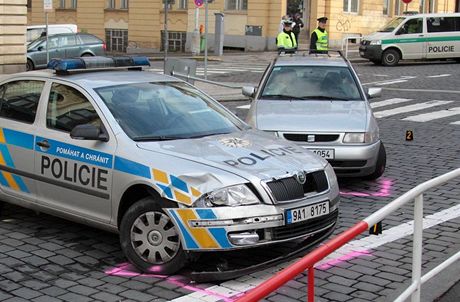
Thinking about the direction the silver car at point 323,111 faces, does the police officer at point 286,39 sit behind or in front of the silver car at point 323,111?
behind

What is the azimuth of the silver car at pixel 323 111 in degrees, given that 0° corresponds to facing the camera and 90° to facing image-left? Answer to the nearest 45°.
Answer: approximately 0°

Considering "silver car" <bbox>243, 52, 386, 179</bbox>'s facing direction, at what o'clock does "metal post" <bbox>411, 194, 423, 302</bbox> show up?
The metal post is roughly at 12 o'clock from the silver car.

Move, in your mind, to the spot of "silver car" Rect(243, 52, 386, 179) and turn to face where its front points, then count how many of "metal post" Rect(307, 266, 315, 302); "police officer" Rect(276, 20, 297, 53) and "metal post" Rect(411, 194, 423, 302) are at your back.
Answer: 1

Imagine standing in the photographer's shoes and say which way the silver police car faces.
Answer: facing the viewer and to the right of the viewer

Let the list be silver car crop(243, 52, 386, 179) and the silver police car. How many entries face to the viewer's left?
0

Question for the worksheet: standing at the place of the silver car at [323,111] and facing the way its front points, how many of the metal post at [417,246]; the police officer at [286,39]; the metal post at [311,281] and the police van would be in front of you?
2

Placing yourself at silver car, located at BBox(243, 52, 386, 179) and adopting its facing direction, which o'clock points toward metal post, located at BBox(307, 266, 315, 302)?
The metal post is roughly at 12 o'clock from the silver car.

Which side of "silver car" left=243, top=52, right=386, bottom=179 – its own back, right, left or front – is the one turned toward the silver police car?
front
